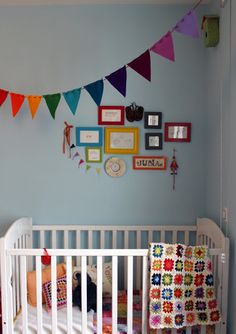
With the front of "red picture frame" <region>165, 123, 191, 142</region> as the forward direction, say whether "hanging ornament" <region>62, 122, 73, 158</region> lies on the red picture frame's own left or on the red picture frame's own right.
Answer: on the red picture frame's own right

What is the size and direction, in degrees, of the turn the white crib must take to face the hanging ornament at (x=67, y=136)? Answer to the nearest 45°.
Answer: approximately 180°

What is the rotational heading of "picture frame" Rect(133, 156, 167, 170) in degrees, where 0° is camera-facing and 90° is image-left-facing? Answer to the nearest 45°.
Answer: approximately 0°

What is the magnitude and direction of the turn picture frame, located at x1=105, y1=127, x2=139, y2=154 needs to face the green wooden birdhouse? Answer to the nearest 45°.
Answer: approximately 45° to its left

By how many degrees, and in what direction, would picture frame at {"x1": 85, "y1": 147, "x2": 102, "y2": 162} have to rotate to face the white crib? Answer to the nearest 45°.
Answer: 0° — it already faces it
